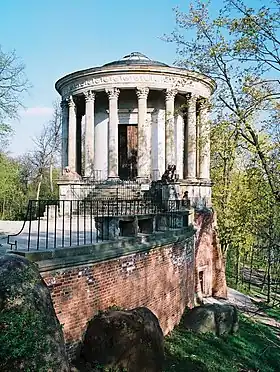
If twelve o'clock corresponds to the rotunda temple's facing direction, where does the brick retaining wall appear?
The brick retaining wall is roughly at 12 o'clock from the rotunda temple.

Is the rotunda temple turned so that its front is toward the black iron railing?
yes

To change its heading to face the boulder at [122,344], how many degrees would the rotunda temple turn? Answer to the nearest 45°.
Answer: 0° — it already faces it

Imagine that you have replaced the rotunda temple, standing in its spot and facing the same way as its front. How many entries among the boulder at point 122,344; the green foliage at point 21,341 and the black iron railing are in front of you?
3

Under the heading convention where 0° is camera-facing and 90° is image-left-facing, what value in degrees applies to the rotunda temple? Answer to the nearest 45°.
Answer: approximately 0°

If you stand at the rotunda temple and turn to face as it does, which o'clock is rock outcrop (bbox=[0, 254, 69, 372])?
The rock outcrop is roughly at 12 o'clock from the rotunda temple.

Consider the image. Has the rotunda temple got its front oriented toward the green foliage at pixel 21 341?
yes

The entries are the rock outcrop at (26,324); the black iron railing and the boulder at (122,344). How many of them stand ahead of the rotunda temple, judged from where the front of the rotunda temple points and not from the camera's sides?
3
